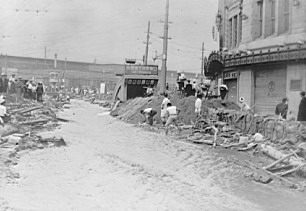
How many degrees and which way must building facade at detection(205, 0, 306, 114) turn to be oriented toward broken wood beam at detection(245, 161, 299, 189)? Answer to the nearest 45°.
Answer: approximately 45° to its left

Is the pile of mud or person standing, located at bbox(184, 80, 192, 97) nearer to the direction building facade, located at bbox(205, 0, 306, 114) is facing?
the pile of mud

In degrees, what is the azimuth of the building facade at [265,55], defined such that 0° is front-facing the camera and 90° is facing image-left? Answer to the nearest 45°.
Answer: approximately 45°

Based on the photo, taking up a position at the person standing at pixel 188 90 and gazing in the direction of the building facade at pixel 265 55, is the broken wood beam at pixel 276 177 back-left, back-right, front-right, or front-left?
front-right

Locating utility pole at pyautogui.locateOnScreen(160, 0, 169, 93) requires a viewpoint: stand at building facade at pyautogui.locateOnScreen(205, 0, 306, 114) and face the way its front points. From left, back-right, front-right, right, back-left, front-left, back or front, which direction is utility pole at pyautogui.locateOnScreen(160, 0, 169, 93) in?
right

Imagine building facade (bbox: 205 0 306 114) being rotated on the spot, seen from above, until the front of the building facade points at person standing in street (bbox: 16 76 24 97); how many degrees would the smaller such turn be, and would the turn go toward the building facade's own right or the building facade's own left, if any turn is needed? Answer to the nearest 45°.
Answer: approximately 45° to the building facade's own right

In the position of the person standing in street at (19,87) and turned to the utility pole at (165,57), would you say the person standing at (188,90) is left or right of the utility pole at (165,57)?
right

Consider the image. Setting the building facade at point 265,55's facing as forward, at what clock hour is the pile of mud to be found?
The pile of mud is roughly at 1 o'clock from the building facade.
